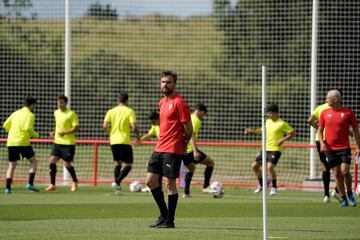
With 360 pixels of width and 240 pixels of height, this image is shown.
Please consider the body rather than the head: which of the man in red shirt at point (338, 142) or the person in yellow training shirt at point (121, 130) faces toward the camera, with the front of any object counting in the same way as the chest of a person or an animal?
the man in red shirt

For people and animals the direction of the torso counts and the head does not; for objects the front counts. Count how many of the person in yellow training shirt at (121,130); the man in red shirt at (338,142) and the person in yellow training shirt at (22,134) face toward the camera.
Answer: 1

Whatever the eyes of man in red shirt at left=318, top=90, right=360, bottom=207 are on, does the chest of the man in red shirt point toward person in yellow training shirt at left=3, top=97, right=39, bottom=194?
no

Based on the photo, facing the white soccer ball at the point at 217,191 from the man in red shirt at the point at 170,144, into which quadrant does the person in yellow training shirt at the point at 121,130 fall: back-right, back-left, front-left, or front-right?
front-left

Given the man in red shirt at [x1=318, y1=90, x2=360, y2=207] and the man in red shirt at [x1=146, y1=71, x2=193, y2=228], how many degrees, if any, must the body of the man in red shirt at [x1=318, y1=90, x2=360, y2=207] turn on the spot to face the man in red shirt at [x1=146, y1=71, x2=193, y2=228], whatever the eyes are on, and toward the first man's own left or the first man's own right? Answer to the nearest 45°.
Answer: approximately 45° to the first man's own right

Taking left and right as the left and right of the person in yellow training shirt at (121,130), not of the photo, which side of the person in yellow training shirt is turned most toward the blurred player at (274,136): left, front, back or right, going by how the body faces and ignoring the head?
right

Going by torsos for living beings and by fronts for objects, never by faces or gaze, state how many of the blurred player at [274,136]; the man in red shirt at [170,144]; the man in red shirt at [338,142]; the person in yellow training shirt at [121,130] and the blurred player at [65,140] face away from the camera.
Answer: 1

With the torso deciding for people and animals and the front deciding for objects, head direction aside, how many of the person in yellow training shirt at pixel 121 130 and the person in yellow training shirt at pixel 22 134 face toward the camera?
0

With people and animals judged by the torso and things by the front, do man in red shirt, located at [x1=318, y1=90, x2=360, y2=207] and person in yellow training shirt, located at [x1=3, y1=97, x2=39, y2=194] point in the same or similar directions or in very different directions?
very different directions

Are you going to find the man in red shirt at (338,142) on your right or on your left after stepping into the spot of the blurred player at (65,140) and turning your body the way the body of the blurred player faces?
on your left

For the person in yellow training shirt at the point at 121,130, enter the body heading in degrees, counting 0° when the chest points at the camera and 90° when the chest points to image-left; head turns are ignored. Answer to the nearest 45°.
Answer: approximately 180°

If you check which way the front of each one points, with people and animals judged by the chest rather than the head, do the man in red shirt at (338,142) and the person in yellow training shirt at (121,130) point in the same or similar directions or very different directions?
very different directions

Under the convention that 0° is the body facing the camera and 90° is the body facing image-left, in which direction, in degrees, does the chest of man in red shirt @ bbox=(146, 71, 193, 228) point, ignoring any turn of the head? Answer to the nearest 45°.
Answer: approximately 45°

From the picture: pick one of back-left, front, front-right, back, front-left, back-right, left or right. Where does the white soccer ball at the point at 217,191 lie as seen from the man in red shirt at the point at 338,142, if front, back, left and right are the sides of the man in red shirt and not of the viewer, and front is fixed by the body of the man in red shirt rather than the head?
back-right

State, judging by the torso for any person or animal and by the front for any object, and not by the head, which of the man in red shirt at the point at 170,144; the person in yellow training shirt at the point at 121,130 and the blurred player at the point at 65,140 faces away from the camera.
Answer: the person in yellow training shirt

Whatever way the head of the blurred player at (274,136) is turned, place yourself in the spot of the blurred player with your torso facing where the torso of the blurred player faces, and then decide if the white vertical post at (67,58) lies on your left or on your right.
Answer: on your right

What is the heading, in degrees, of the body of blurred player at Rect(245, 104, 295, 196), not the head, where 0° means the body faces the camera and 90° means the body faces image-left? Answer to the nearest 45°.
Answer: approximately 45°

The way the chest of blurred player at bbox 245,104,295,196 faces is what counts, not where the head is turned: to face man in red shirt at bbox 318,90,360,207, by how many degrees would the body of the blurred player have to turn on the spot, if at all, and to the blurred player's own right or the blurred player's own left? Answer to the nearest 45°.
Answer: approximately 45° to the blurred player's own left

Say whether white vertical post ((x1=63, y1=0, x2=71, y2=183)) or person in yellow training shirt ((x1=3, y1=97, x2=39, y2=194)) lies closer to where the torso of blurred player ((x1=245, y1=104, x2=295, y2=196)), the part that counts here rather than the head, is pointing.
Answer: the person in yellow training shirt

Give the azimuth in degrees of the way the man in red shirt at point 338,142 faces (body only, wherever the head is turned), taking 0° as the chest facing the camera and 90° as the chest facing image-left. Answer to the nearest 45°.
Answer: approximately 0°

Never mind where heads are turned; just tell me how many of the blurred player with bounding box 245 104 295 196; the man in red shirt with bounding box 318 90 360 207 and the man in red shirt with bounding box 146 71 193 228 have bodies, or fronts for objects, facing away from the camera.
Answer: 0
